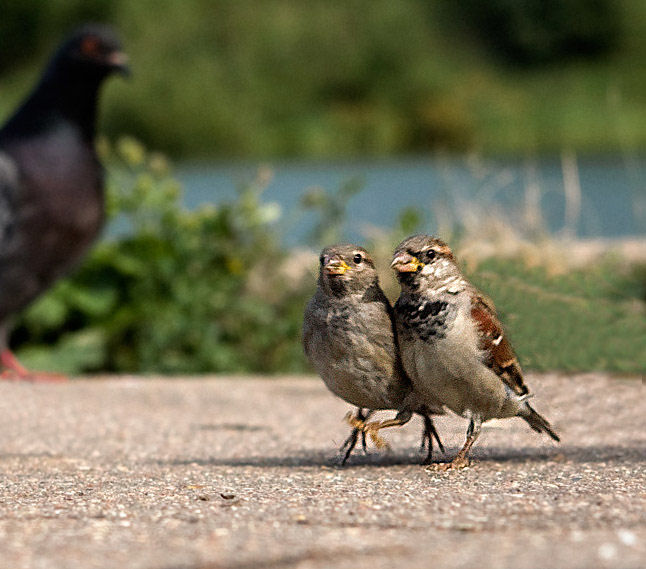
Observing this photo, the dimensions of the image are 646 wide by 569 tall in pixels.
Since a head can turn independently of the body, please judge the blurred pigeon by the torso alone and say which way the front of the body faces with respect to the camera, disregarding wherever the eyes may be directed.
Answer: to the viewer's right

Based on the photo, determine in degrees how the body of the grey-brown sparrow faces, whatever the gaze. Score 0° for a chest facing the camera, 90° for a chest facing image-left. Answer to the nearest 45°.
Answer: approximately 45°

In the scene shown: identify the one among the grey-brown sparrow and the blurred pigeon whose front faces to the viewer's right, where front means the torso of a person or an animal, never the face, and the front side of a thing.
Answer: the blurred pigeon

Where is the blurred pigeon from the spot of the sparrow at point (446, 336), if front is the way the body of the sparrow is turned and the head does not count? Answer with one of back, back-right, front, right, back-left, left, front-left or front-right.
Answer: right

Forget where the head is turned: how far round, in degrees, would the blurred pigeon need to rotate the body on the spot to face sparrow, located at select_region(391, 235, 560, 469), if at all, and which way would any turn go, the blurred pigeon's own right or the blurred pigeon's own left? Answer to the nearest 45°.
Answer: approximately 90° to the blurred pigeon's own right

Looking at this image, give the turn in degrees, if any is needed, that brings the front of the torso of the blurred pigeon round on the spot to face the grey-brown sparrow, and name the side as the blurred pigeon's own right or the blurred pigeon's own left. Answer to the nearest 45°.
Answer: approximately 90° to the blurred pigeon's own right
